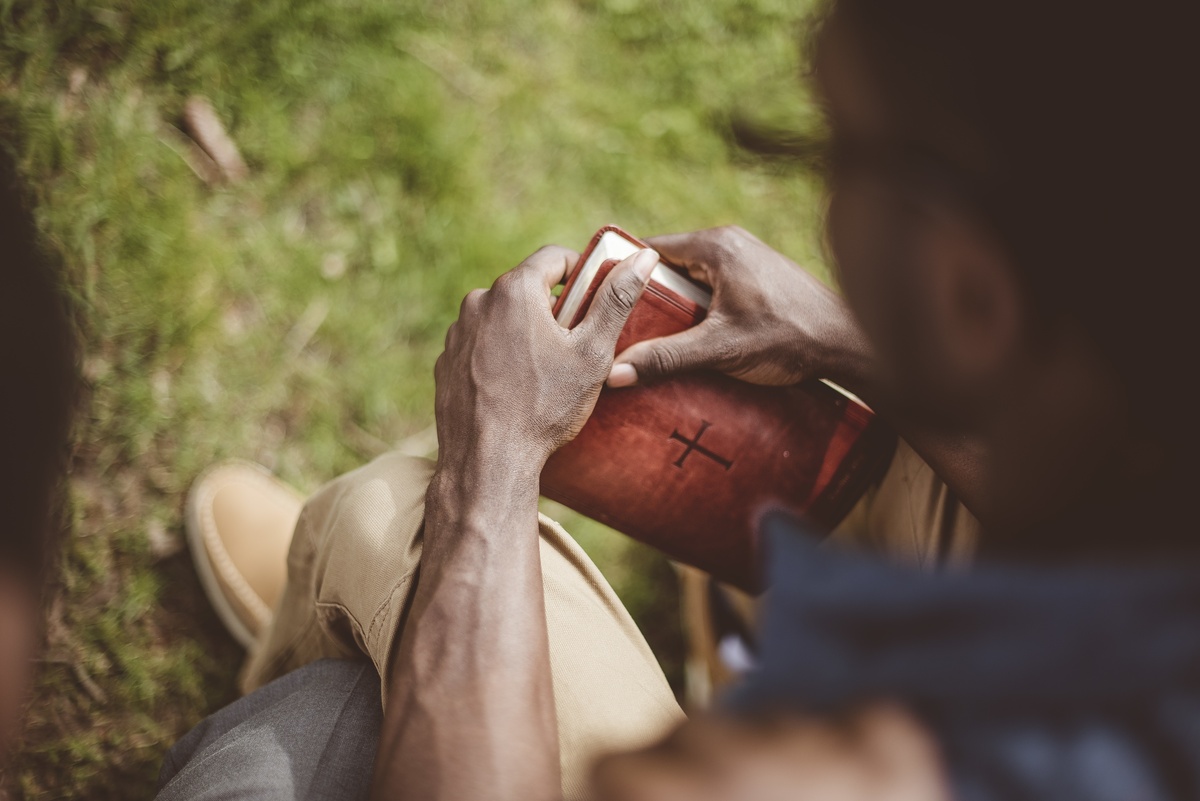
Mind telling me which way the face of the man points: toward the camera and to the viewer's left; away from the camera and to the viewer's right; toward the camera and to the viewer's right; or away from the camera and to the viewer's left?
away from the camera and to the viewer's left

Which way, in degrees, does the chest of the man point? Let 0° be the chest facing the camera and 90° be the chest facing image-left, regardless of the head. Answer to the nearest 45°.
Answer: approximately 135°
